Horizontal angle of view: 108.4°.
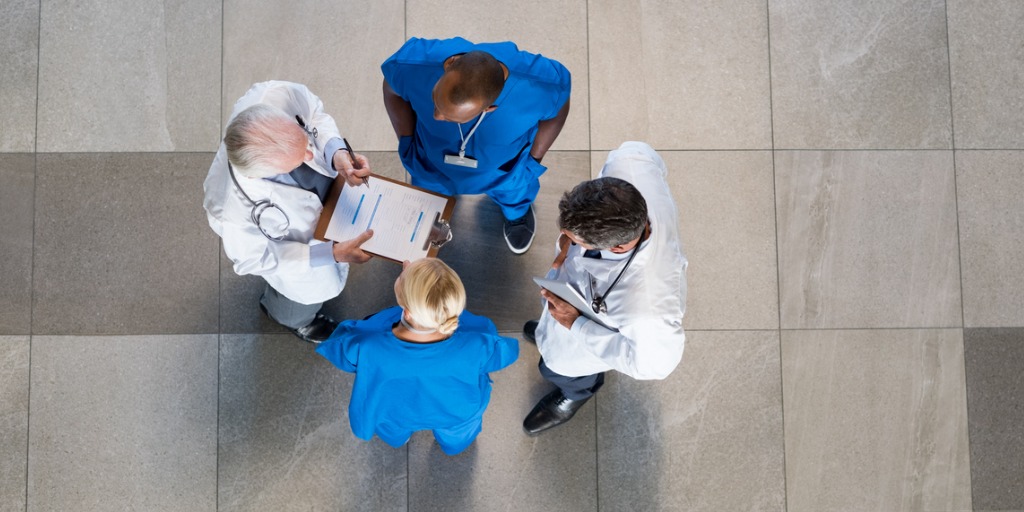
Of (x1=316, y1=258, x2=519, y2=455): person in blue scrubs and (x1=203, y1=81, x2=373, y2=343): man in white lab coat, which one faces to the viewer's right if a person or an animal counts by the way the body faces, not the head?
the man in white lab coat

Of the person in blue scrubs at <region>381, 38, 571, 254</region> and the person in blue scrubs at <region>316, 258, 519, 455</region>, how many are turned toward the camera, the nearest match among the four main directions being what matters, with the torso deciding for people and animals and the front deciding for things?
1

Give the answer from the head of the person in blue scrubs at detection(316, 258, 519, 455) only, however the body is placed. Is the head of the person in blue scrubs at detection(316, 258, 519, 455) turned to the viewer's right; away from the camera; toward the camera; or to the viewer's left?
away from the camera

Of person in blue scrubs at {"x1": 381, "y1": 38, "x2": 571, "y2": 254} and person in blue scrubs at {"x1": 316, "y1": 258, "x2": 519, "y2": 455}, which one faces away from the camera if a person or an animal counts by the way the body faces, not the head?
person in blue scrubs at {"x1": 316, "y1": 258, "x2": 519, "y2": 455}

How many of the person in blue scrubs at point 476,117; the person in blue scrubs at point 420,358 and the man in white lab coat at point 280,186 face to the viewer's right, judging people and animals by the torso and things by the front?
1

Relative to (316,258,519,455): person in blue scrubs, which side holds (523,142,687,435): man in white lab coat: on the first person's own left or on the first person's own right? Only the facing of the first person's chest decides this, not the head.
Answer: on the first person's own right

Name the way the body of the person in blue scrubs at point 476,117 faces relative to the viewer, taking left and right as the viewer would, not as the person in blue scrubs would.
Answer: facing the viewer

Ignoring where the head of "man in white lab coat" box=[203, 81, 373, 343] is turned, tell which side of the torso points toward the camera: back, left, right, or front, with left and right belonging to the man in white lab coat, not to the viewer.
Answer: right

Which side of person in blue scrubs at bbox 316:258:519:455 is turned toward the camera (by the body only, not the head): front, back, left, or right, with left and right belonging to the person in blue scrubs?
back

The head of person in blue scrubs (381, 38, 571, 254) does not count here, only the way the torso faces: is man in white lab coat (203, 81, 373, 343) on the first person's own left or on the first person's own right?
on the first person's own right

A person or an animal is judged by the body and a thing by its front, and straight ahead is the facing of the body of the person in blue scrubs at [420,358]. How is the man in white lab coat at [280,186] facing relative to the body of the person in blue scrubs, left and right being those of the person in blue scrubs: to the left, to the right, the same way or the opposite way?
to the right

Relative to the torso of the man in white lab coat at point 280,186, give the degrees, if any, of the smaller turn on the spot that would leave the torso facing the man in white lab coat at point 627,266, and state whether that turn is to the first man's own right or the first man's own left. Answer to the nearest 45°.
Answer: approximately 45° to the first man's own right

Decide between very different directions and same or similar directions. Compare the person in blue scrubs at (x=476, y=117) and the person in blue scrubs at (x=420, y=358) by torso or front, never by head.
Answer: very different directions
